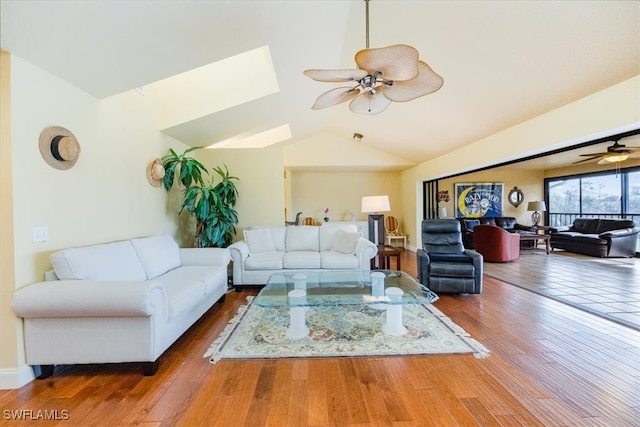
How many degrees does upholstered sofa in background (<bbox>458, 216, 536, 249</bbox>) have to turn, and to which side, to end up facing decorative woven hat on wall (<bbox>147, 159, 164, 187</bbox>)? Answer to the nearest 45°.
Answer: approximately 45° to its right

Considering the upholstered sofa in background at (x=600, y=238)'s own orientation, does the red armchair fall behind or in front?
in front

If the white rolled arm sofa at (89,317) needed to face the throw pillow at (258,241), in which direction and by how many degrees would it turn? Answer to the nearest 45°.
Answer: approximately 90° to its left

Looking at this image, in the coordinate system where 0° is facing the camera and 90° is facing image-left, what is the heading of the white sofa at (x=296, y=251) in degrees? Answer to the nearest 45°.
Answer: approximately 0°

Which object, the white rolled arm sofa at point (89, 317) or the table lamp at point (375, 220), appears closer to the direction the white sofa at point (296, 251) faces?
the white rolled arm sofa

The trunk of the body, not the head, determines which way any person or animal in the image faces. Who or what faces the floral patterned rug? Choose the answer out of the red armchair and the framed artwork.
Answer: the framed artwork

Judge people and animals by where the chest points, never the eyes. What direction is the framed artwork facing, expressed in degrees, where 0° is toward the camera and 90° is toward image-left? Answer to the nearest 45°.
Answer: approximately 0°

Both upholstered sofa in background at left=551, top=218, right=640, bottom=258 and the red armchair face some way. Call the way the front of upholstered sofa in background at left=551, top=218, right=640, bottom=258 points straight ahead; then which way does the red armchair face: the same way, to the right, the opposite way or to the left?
the opposite way

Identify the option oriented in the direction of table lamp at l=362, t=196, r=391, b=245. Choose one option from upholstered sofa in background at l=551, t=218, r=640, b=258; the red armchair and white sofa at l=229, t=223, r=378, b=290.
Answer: the upholstered sofa in background

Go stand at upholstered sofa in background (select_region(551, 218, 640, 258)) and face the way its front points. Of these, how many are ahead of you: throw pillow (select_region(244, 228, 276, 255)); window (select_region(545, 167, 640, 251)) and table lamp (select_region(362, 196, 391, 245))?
2

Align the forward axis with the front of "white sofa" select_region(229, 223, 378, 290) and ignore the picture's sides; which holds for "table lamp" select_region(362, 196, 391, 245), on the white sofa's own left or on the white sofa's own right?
on the white sofa's own left

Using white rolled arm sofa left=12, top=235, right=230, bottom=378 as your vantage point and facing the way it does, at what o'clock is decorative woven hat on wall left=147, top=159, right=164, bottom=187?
The decorative woven hat on wall is roughly at 8 o'clock from the white rolled arm sofa.
